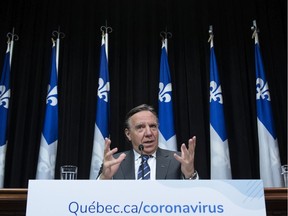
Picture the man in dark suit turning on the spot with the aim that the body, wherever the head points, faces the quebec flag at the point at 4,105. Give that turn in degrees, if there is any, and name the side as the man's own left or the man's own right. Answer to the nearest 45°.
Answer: approximately 135° to the man's own right

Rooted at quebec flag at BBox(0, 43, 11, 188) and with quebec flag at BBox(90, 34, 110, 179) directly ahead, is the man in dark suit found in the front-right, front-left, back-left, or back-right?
front-right

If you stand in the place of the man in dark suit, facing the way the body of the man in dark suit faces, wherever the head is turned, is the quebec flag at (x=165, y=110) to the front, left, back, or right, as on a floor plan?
back

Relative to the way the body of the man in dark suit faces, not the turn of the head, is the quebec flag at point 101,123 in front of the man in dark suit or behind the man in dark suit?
behind

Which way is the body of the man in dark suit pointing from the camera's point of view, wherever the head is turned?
toward the camera

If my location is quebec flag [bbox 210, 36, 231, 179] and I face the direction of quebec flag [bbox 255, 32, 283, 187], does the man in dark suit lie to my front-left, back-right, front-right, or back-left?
back-right

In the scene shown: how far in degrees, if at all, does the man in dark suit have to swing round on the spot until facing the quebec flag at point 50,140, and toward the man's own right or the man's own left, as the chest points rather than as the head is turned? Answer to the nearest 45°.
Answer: approximately 135° to the man's own right
